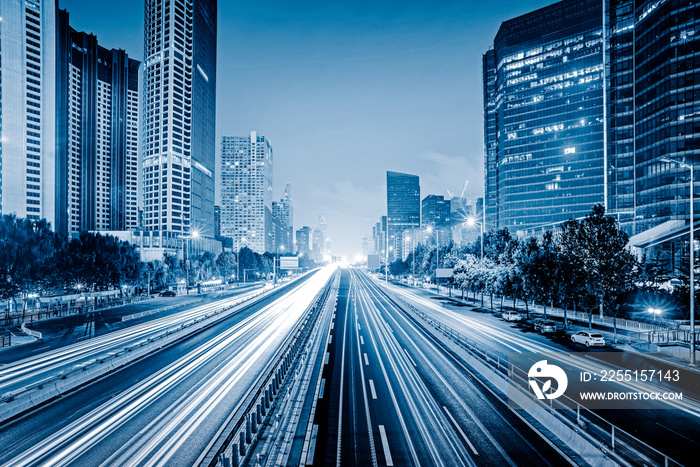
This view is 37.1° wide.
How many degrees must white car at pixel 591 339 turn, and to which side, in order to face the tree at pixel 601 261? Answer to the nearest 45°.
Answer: approximately 45° to its right

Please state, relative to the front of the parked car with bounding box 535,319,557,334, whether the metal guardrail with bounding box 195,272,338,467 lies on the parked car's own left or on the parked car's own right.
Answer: on the parked car's own left

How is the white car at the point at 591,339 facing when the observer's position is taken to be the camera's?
facing away from the viewer and to the left of the viewer

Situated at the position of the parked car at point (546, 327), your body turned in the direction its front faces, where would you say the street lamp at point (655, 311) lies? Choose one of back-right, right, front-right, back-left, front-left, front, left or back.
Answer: right

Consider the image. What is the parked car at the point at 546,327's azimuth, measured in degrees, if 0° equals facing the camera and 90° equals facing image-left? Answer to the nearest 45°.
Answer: approximately 135°
